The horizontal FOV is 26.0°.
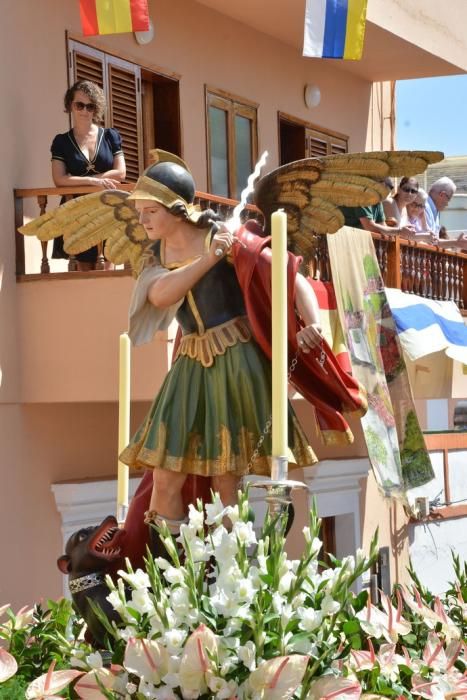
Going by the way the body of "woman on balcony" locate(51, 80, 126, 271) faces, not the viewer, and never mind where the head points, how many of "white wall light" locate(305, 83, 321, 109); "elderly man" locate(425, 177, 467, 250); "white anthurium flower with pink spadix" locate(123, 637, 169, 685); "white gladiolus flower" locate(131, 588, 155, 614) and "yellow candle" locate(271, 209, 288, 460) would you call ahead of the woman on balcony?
3

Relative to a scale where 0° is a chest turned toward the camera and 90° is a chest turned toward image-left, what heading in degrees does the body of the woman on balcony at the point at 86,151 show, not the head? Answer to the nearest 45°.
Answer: approximately 0°

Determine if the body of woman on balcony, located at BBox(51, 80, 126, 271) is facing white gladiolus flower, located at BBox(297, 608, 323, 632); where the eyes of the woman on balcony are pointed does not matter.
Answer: yes

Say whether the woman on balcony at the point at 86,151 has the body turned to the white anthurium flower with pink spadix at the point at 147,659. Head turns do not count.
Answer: yes

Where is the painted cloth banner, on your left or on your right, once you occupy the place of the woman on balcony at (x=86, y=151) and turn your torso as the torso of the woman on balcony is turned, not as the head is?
on your left

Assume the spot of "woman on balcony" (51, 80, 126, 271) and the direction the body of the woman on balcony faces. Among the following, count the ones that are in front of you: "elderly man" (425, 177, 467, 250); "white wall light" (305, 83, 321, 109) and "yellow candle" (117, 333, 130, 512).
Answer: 1

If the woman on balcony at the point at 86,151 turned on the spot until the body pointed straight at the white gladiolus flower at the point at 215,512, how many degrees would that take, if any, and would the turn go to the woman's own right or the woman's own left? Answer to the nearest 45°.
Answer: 0° — they already face it

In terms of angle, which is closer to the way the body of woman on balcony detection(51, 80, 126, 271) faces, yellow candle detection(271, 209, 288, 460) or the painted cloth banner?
the yellow candle

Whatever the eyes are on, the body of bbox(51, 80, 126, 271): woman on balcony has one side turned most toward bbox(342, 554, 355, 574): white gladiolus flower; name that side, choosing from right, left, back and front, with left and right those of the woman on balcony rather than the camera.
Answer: front

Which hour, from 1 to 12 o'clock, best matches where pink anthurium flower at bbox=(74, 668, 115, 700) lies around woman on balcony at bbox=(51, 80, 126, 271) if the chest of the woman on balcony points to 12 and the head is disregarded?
The pink anthurium flower is roughly at 12 o'clock from the woman on balcony.

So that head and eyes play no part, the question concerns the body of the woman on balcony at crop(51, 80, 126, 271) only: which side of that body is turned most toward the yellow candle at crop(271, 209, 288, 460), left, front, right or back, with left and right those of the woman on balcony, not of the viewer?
front

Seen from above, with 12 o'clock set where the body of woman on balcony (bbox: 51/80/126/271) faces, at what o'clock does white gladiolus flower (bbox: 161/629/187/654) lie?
The white gladiolus flower is roughly at 12 o'clock from the woman on balcony.

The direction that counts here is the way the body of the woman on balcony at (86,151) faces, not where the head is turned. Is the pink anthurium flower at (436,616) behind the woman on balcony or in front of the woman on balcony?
in front

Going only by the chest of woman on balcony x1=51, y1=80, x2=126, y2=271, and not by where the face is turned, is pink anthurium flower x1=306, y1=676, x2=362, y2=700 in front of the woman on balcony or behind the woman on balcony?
in front
